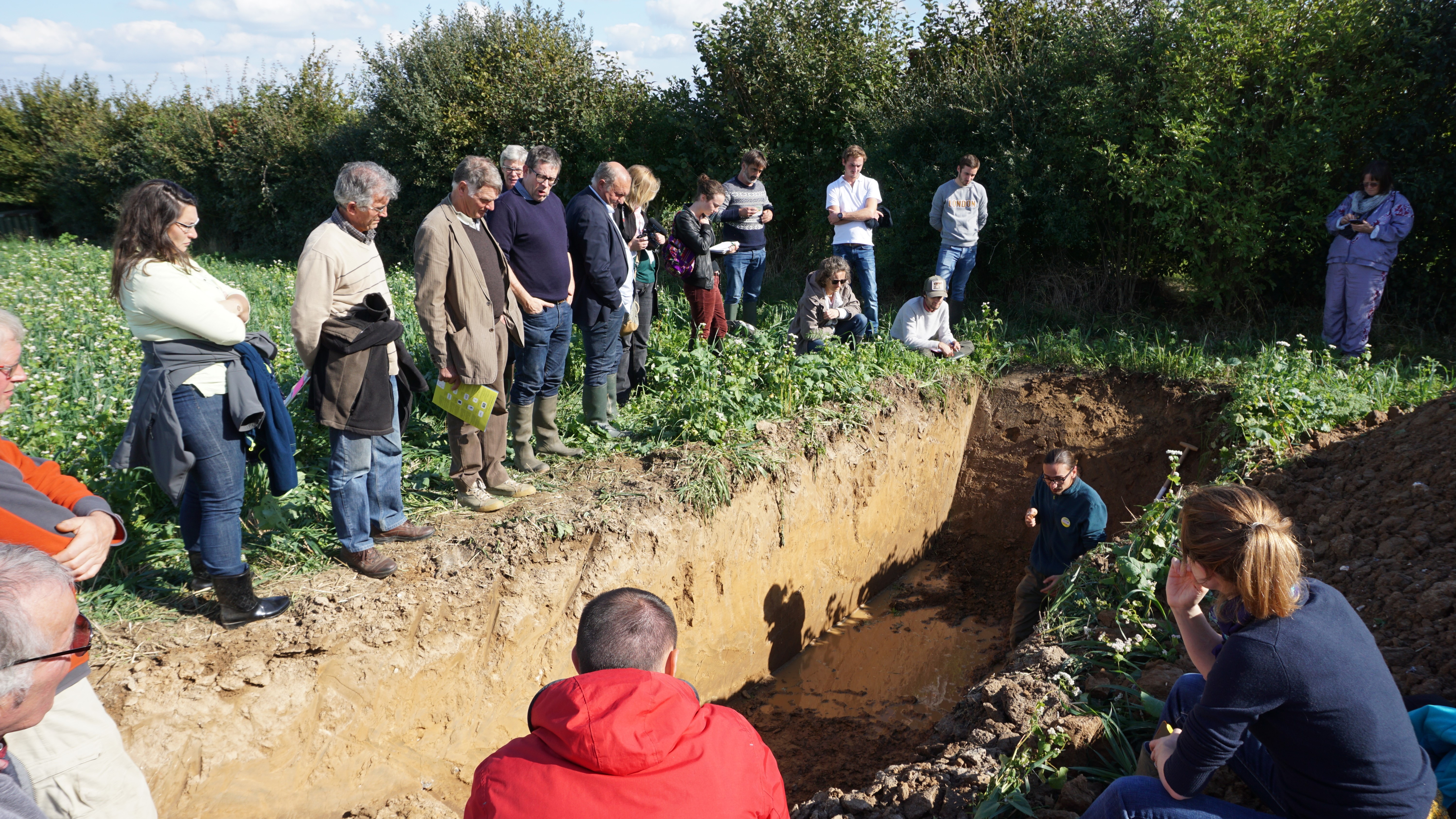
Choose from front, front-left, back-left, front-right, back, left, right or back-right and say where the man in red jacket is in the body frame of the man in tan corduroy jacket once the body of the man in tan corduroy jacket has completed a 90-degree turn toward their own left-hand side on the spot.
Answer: back-right

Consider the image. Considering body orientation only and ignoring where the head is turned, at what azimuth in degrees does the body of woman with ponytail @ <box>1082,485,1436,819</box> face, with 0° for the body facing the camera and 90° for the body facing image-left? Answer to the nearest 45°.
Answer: approximately 135°

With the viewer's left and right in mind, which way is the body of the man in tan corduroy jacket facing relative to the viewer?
facing the viewer and to the right of the viewer

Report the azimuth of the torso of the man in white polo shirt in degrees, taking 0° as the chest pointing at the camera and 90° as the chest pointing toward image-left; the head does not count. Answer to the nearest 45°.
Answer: approximately 0°

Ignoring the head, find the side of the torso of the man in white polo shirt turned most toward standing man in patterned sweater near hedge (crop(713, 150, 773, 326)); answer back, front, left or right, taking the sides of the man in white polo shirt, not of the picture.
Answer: right

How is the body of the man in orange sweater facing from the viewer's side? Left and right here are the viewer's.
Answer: facing to the right of the viewer

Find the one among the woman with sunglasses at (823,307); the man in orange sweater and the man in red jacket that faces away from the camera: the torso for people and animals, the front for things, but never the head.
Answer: the man in red jacket

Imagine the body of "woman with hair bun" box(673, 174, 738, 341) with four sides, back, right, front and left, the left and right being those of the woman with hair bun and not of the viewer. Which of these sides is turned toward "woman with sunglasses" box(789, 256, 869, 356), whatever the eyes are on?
front

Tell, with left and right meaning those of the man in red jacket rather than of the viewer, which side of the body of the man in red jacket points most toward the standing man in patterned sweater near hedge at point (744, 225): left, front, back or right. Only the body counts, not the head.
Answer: front

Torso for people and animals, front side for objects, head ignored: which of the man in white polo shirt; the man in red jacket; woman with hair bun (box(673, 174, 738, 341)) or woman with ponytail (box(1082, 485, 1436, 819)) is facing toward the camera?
the man in white polo shirt

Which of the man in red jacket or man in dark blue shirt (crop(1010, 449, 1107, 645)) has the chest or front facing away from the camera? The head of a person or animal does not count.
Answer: the man in red jacket

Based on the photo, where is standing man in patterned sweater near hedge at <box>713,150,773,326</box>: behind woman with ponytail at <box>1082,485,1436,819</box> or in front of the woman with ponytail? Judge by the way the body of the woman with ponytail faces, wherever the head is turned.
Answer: in front

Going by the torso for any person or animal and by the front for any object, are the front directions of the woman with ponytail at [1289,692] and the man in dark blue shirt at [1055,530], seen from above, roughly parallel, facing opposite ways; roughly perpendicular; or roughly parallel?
roughly perpendicular
